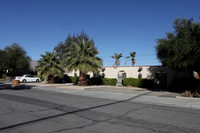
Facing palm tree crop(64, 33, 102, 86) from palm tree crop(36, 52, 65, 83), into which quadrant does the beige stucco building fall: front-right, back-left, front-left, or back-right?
front-left

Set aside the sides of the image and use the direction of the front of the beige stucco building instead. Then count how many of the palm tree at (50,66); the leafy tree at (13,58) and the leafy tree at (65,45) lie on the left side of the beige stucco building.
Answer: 0

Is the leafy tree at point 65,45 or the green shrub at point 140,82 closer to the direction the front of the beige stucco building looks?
the green shrub

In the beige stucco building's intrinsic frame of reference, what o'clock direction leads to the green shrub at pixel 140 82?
The green shrub is roughly at 1 o'clock from the beige stucco building.

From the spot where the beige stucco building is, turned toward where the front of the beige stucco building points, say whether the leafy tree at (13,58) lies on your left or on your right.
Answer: on your right

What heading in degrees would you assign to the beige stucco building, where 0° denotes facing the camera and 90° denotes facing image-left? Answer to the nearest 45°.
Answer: approximately 0°

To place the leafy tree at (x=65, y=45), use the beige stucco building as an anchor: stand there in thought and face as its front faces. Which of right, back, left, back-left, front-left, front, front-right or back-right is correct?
back-right

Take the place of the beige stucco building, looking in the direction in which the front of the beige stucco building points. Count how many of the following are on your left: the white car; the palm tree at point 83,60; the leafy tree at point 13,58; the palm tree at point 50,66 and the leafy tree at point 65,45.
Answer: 0

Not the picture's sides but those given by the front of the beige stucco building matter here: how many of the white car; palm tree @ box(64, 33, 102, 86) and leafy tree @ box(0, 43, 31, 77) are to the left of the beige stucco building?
0

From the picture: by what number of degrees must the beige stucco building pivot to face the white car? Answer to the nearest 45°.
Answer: approximately 90° to its right

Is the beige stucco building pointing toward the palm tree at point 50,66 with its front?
no
